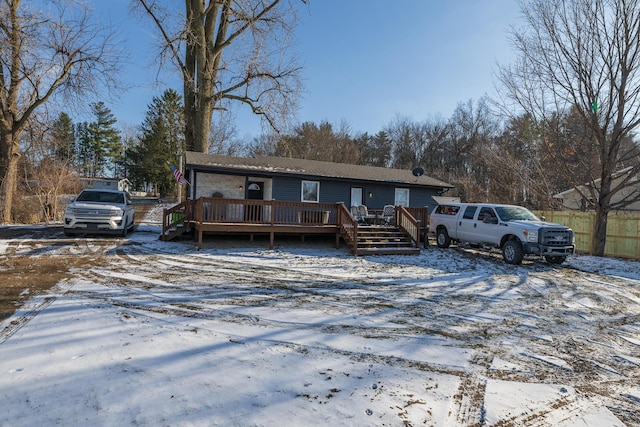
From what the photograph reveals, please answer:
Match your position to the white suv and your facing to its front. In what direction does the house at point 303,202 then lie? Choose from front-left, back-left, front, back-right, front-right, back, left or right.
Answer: left

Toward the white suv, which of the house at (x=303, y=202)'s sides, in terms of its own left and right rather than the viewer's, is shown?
right

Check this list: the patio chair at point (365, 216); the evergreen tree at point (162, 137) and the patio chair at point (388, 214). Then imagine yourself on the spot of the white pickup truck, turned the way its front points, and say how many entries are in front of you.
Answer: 0

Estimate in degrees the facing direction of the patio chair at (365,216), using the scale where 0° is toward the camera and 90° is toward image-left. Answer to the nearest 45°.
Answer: approximately 315°

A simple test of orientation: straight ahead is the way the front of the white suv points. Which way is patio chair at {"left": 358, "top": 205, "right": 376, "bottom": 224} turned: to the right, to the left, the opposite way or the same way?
the same way

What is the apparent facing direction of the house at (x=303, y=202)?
toward the camera

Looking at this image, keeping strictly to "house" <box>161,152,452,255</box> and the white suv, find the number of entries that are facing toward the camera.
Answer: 2

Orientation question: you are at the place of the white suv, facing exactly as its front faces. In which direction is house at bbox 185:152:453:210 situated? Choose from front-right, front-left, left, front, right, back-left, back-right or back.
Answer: left

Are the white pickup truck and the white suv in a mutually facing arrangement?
no

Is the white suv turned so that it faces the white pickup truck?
no

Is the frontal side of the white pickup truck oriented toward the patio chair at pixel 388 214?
no

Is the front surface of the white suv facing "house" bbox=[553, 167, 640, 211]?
no

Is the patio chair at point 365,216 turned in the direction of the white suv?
no

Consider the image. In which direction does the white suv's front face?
toward the camera

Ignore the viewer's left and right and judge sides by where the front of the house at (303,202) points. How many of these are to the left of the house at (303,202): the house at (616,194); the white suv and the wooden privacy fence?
2

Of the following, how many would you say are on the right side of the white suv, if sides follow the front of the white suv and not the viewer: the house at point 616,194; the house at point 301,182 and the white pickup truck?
0

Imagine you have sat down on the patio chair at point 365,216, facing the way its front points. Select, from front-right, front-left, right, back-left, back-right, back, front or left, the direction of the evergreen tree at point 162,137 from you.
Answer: back

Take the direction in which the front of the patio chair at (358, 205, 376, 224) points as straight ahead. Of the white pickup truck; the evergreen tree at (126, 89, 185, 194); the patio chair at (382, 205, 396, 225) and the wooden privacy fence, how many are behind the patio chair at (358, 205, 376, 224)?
1

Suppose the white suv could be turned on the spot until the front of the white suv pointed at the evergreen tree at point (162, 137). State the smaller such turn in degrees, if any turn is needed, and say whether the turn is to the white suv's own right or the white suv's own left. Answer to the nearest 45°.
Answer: approximately 180°

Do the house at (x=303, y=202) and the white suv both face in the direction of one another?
no

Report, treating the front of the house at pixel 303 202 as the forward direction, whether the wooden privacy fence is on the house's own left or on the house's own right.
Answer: on the house's own left

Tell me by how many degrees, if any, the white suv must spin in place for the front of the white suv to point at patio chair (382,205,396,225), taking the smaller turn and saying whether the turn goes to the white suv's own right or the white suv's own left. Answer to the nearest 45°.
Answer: approximately 90° to the white suv's own left

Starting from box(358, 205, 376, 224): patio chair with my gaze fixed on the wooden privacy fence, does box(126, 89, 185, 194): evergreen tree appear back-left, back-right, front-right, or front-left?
back-left
